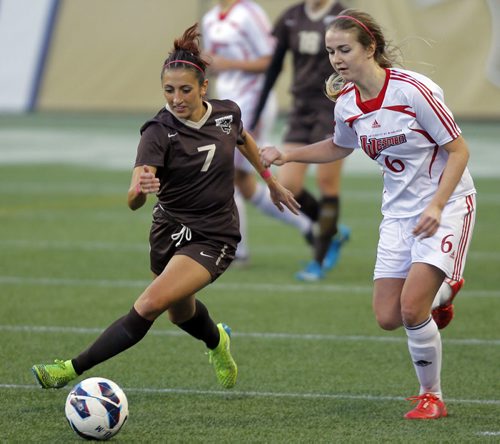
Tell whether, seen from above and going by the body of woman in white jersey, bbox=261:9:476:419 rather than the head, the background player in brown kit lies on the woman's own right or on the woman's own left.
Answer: on the woman's own right

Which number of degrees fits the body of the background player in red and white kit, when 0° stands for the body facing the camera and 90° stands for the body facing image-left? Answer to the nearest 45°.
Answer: approximately 45°

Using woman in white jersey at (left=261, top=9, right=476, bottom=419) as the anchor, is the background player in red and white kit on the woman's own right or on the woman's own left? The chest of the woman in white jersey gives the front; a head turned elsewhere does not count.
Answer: on the woman's own right

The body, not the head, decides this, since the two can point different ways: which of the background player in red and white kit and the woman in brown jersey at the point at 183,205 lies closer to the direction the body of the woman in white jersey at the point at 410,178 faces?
the woman in brown jersey

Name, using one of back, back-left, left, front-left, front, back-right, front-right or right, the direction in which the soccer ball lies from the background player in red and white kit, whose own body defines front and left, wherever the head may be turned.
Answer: front-left

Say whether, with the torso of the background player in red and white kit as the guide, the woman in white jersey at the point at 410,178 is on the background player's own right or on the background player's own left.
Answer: on the background player's own left

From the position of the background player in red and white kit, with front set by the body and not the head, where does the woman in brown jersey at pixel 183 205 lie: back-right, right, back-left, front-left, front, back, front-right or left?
front-left

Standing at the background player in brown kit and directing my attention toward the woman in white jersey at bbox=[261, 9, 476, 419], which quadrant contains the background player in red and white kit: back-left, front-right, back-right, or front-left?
back-right

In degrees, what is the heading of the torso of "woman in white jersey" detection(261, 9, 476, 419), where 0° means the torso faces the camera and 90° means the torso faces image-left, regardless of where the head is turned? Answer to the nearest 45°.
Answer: approximately 45°
